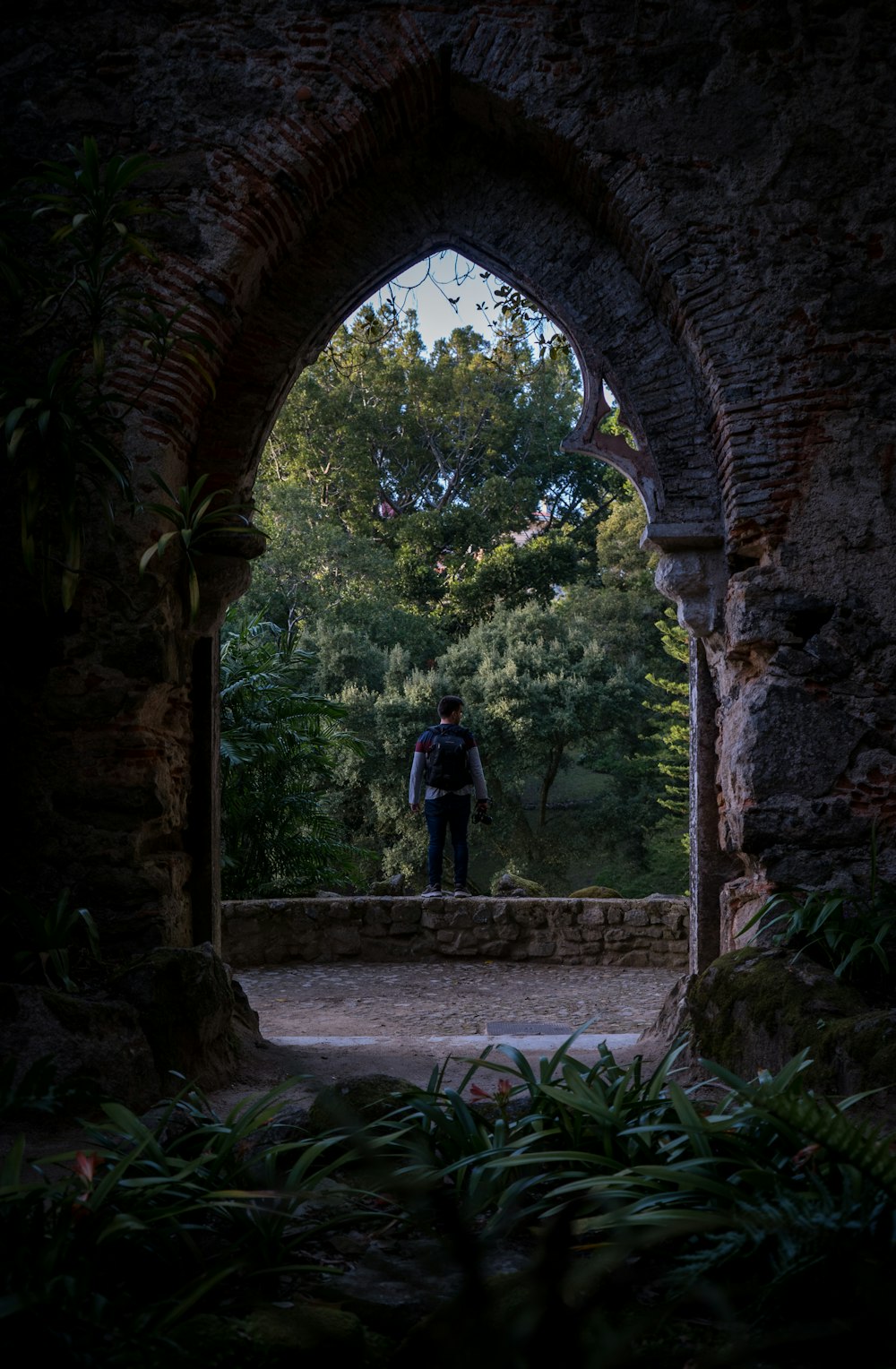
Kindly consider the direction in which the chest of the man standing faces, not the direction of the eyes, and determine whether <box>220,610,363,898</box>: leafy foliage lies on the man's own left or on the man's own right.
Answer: on the man's own left

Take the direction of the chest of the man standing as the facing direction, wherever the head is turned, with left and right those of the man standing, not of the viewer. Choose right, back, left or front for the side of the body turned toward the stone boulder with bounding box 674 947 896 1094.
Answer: back

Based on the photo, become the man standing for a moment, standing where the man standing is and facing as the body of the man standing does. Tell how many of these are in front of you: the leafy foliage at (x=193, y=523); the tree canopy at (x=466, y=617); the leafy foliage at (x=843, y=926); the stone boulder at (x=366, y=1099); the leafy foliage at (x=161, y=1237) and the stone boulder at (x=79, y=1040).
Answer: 1

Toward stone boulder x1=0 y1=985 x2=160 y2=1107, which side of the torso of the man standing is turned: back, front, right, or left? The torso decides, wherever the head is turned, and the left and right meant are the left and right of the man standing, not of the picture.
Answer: back

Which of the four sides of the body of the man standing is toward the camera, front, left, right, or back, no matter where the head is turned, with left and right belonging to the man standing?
back

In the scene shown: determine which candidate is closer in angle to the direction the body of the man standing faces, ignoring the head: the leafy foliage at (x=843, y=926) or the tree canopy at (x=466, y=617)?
the tree canopy

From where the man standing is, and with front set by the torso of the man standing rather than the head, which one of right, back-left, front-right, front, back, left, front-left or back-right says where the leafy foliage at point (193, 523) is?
back

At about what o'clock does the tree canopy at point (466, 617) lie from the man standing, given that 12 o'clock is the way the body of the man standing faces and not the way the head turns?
The tree canopy is roughly at 12 o'clock from the man standing.

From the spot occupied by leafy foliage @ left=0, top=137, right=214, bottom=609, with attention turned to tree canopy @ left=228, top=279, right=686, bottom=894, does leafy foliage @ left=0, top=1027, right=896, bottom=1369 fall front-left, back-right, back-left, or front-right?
back-right

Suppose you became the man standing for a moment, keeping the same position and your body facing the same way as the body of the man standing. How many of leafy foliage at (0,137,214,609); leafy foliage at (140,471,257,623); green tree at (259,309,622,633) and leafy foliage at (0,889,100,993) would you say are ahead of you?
1

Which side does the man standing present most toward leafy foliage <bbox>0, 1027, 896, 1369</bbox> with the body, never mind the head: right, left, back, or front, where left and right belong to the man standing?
back

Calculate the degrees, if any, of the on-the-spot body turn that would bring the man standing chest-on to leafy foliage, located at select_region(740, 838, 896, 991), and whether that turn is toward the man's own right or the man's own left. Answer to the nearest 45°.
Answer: approximately 180°

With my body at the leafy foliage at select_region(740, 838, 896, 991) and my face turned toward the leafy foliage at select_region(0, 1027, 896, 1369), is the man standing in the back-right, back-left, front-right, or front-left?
back-right

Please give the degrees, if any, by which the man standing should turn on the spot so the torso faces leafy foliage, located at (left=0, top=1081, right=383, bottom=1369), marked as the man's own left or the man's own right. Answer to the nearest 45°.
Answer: approximately 180°
